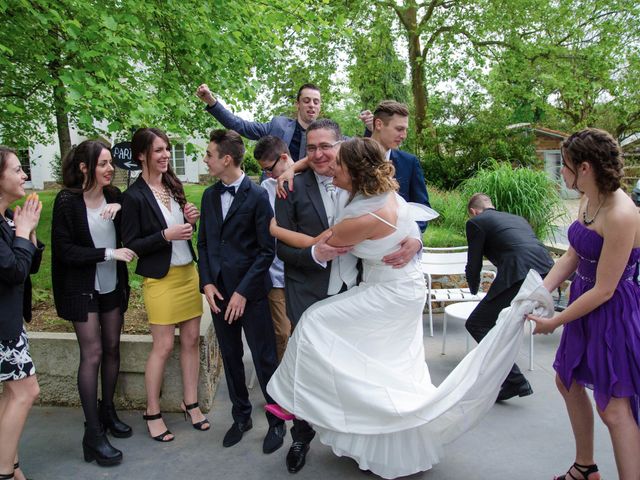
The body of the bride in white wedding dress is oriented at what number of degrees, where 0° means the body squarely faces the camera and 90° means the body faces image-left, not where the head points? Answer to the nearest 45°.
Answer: approximately 135°

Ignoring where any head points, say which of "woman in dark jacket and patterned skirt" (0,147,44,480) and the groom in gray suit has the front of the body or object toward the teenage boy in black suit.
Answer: the woman in dark jacket and patterned skirt

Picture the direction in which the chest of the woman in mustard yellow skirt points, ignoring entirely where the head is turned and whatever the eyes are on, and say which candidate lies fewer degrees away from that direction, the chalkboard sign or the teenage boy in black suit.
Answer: the teenage boy in black suit

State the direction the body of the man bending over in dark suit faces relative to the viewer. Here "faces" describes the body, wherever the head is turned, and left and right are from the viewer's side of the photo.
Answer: facing away from the viewer and to the left of the viewer

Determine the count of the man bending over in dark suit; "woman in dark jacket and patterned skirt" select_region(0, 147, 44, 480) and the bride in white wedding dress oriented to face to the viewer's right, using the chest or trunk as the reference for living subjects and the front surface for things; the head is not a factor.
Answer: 1

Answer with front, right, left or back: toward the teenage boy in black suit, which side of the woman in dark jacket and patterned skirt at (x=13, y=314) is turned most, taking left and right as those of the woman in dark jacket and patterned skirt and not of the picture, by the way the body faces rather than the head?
front

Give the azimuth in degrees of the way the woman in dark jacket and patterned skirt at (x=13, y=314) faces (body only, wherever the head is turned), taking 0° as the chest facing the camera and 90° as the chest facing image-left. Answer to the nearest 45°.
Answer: approximately 270°

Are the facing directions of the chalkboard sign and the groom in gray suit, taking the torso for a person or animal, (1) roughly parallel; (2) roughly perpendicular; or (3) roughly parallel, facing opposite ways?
roughly parallel

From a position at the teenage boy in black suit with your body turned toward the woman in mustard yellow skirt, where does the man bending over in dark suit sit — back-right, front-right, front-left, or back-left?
back-right
